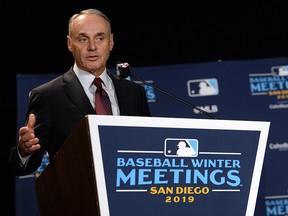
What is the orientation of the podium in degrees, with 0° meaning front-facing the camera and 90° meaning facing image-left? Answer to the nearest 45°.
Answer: approximately 315°

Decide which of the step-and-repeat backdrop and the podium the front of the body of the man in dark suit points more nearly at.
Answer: the podium

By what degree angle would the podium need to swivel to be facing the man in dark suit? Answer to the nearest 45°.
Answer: approximately 180°

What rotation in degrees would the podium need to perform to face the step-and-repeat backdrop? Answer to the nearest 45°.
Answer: approximately 135° to its left

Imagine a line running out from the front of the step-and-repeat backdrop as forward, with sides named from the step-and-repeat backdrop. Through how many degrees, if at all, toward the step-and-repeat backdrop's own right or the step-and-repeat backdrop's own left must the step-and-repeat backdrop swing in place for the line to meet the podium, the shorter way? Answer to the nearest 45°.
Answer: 0° — it already faces it

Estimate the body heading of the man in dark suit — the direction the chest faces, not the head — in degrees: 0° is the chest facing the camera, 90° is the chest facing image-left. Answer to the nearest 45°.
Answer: approximately 315°

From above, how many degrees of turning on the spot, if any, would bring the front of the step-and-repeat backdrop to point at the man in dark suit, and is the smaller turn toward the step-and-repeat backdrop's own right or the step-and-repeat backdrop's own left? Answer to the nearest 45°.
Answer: approximately 45° to the step-and-repeat backdrop's own right
